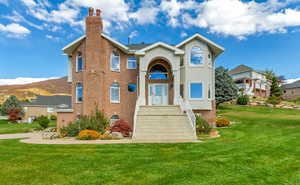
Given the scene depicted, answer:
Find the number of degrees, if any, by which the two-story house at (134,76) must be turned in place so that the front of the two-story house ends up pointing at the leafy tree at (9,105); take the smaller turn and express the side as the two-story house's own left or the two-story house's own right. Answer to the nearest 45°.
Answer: approximately 135° to the two-story house's own right

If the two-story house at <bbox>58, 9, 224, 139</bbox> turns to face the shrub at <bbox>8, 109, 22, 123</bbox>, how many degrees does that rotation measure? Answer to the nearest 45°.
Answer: approximately 135° to its right

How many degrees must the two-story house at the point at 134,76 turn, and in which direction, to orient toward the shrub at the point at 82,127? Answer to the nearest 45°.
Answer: approximately 45° to its right

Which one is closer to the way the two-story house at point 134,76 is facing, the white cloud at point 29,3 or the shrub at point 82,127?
the shrub

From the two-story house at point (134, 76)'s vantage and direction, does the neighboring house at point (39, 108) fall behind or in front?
behind

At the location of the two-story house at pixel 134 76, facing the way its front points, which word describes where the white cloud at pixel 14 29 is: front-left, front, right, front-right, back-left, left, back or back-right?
back-right

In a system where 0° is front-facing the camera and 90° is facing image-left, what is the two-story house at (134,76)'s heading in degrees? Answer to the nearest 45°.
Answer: approximately 0°

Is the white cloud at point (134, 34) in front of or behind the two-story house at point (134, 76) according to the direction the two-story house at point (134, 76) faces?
behind

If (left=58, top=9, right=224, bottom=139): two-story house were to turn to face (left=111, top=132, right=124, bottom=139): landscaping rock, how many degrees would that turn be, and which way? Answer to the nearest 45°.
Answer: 0° — it already faces it
